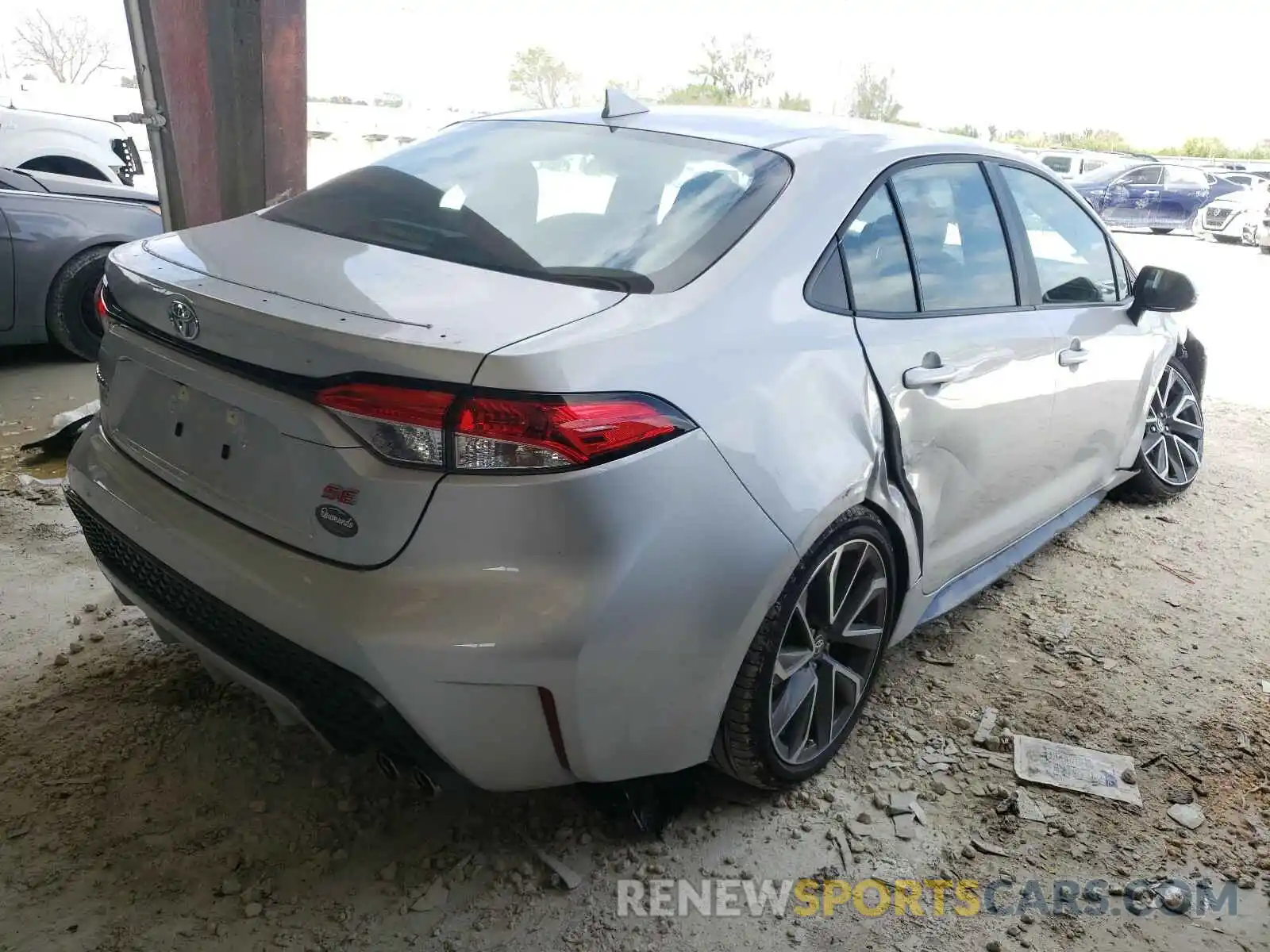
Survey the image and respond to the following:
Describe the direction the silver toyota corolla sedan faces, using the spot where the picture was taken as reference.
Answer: facing away from the viewer and to the right of the viewer

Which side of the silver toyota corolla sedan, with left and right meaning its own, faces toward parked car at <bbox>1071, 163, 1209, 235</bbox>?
front

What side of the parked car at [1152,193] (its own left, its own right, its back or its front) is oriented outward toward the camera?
left

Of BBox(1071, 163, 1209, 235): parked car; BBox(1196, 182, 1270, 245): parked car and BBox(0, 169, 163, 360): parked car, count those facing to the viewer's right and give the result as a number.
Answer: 1
